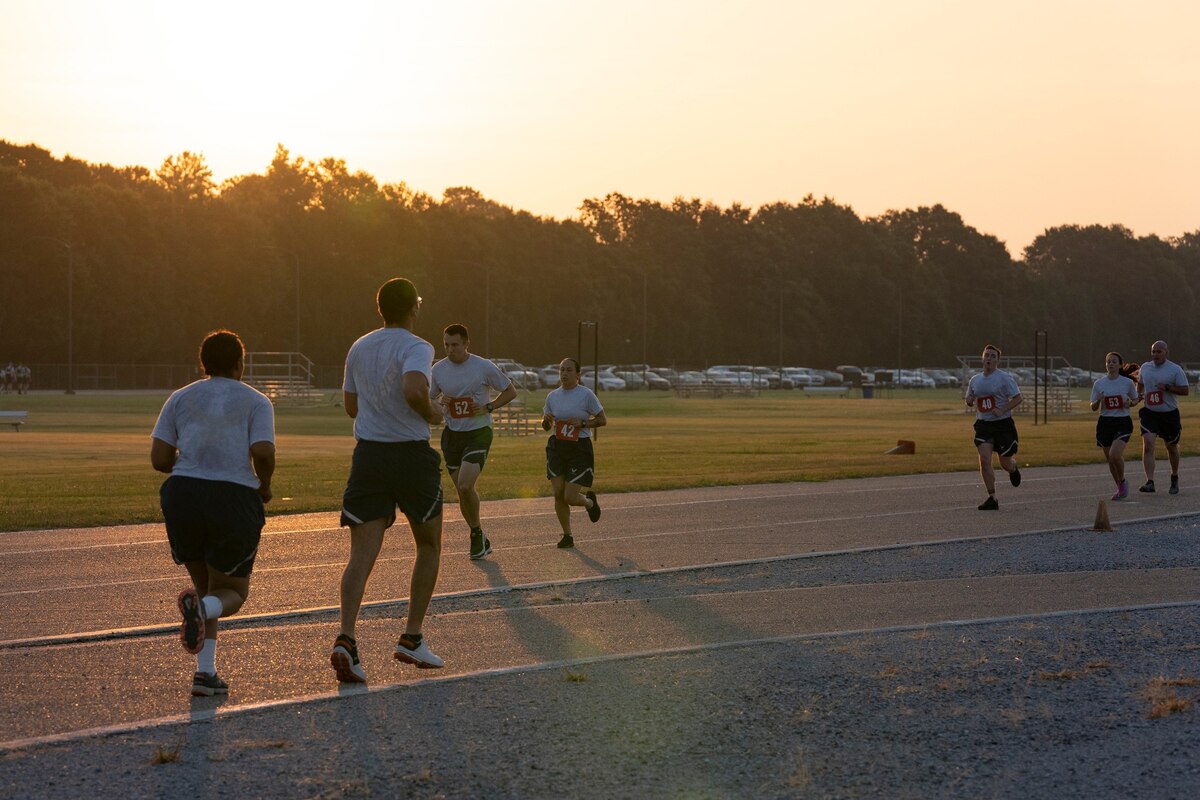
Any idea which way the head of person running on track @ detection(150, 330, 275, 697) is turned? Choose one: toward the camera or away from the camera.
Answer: away from the camera

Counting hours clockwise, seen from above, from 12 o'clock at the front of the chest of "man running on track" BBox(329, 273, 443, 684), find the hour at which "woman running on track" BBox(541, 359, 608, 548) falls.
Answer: "woman running on track" BBox(541, 359, 608, 548) is roughly at 11 o'clock from "man running on track" BBox(329, 273, 443, 684).

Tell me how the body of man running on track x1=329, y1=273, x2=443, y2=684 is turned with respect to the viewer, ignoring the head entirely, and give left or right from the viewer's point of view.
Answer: facing away from the viewer and to the right of the viewer

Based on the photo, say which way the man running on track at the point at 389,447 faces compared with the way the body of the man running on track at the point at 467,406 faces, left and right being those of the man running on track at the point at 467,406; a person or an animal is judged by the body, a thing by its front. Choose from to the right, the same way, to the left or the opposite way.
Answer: the opposite way

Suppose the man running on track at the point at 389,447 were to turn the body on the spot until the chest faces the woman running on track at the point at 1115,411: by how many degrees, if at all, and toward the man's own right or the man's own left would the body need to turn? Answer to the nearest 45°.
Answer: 0° — they already face them

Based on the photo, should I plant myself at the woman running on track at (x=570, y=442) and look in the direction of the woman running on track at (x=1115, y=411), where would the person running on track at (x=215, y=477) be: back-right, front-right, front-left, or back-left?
back-right

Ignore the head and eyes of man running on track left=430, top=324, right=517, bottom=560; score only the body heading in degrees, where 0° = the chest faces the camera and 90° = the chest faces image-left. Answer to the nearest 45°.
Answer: approximately 45°

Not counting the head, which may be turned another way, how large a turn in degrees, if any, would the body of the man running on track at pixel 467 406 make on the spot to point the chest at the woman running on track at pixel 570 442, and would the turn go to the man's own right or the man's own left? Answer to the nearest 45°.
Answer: approximately 180°
